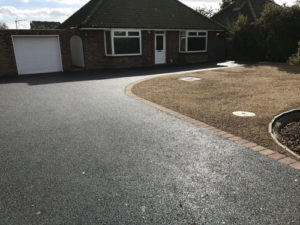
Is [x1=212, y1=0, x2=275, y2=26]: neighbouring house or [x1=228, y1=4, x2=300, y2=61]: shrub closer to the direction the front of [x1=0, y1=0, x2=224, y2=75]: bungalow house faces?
the shrub

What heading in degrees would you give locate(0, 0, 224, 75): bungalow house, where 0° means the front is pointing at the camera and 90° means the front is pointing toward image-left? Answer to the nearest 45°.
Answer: approximately 0°

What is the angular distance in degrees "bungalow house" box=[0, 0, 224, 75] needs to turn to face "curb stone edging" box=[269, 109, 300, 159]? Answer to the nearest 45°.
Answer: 0° — it already faces it

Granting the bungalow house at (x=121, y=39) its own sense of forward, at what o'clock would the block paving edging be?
The block paving edging is roughly at 12 o'clock from the bungalow house.

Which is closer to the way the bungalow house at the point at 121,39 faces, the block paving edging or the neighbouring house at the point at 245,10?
the block paving edging

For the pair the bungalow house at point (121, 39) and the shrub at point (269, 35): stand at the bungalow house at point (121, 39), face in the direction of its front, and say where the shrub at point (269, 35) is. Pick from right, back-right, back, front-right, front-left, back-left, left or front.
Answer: left

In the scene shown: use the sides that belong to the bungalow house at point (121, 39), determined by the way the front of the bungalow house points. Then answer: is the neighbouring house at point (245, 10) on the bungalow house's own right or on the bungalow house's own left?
on the bungalow house's own left
